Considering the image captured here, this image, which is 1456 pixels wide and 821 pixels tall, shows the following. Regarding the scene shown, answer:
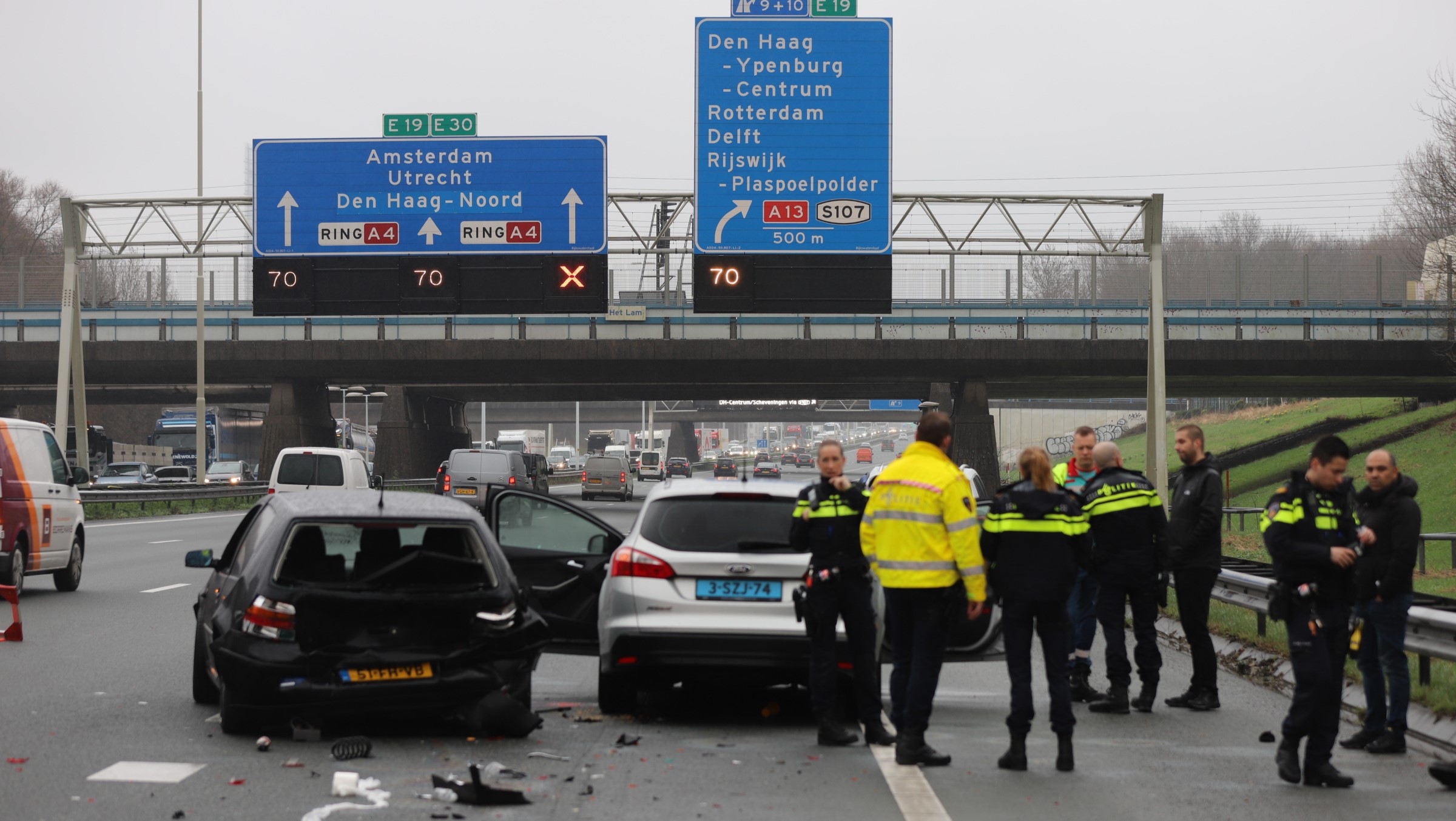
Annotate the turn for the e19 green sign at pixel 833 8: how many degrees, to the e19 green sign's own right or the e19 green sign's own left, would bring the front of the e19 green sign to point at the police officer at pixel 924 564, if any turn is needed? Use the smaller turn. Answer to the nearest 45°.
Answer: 0° — it already faces them

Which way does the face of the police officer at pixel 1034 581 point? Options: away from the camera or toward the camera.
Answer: away from the camera

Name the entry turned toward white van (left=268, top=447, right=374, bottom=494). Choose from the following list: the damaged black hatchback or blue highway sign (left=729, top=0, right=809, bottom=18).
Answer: the damaged black hatchback

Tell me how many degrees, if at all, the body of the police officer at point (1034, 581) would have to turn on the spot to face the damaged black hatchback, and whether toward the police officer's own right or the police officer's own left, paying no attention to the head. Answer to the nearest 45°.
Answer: approximately 90° to the police officer's own left

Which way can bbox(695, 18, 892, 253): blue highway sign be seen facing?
toward the camera

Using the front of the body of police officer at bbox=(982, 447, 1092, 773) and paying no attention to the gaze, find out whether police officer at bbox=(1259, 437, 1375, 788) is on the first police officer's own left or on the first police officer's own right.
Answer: on the first police officer's own right

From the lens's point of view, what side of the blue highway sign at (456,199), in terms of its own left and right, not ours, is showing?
front

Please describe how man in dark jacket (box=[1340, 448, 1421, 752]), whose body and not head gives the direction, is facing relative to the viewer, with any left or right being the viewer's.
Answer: facing the viewer and to the left of the viewer

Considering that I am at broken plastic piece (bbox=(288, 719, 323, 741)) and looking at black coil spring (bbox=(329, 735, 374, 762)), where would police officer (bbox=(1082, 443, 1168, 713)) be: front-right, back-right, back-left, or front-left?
front-left

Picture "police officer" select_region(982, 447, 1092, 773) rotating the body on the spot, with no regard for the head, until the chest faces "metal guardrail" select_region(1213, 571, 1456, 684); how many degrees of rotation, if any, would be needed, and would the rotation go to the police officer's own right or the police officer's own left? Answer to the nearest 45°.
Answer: approximately 45° to the police officer's own right

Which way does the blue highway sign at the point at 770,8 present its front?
toward the camera

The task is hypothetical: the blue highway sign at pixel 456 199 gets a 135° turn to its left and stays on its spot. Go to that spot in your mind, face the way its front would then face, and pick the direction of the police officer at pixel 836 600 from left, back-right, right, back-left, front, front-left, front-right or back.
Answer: back-right

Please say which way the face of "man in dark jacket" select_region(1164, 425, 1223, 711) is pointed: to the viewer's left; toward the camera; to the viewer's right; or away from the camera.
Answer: to the viewer's left

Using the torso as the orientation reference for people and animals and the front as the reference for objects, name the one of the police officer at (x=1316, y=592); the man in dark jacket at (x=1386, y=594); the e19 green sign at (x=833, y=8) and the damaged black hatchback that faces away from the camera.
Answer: the damaged black hatchback

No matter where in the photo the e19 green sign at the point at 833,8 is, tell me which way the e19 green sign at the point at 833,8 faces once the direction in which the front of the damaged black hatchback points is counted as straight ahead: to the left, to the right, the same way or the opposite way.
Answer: the opposite way

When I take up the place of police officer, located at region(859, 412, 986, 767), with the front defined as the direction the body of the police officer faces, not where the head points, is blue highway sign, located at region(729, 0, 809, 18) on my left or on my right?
on my left
